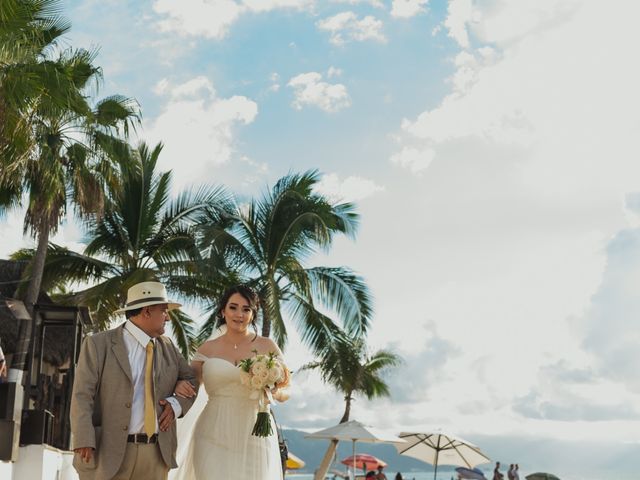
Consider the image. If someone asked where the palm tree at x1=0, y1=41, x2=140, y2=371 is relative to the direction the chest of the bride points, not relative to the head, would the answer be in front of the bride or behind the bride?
behind

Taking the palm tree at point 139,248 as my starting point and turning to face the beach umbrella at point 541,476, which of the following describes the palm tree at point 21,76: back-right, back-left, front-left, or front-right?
back-right

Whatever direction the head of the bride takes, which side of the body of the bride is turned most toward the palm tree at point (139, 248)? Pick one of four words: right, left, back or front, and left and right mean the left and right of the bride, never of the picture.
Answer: back

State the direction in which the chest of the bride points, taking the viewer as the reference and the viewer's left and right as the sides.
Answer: facing the viewer

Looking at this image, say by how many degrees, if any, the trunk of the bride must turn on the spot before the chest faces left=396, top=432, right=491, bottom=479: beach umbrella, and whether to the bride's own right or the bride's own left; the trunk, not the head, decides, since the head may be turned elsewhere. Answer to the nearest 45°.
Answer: approximately 180°

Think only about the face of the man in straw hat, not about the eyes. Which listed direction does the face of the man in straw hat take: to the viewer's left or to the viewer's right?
to the viewer's right

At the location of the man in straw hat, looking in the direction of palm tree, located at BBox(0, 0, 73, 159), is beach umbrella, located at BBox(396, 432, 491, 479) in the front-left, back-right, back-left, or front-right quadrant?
front-right

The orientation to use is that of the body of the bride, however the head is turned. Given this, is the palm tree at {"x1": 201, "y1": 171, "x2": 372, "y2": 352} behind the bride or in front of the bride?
behind

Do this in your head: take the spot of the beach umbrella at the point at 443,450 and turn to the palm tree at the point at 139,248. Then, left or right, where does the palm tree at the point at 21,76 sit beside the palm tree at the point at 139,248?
left

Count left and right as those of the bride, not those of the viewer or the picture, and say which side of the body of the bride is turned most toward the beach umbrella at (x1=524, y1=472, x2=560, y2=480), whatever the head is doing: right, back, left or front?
back
